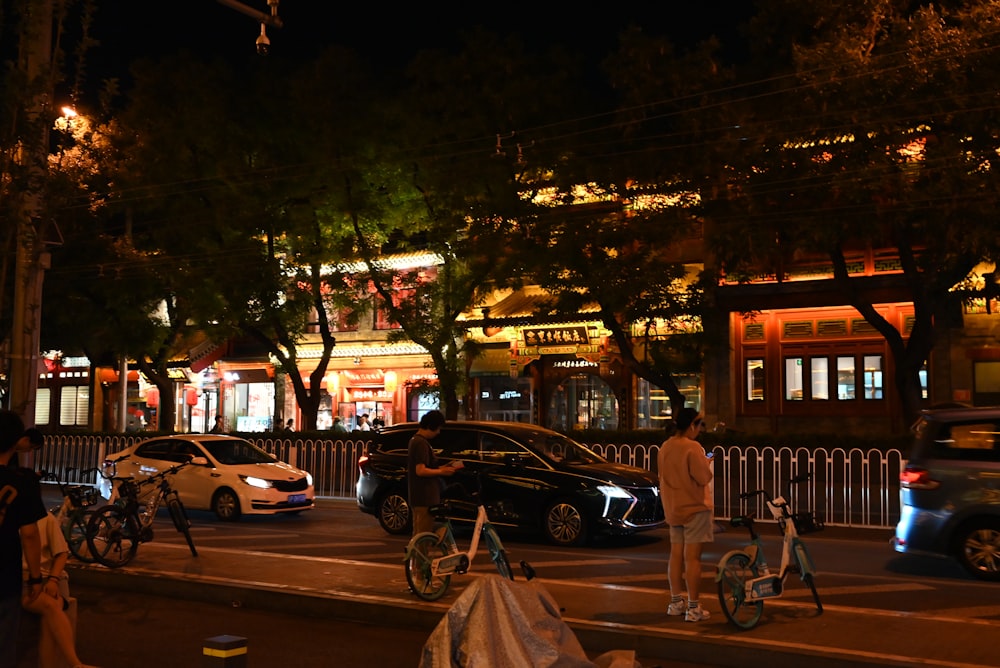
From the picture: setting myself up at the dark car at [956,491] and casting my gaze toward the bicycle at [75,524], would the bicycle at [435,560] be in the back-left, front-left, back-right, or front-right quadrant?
front-left

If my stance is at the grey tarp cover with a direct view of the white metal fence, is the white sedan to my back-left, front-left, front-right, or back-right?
front-left

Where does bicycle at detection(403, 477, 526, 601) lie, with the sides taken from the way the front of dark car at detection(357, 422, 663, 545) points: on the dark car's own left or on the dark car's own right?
on the dark car's own right

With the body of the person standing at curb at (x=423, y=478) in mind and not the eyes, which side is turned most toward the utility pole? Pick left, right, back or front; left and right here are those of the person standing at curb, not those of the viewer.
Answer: back

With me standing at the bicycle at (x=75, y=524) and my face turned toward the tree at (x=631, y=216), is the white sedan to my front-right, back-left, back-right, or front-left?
front-left

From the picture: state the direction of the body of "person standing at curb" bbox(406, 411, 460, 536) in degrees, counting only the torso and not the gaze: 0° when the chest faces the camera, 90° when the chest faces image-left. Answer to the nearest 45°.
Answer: approximately 270°

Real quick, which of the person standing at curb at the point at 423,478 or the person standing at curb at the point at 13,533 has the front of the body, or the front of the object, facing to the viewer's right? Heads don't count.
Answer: the person standing at curb at the point at 423,478

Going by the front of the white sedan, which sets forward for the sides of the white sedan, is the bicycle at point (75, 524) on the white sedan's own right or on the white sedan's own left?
on the white sedan's own right

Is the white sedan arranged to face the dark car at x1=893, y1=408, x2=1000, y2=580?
yes

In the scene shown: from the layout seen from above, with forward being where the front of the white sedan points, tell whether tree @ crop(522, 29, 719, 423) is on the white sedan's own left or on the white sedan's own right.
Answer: on the white sedan's own left
